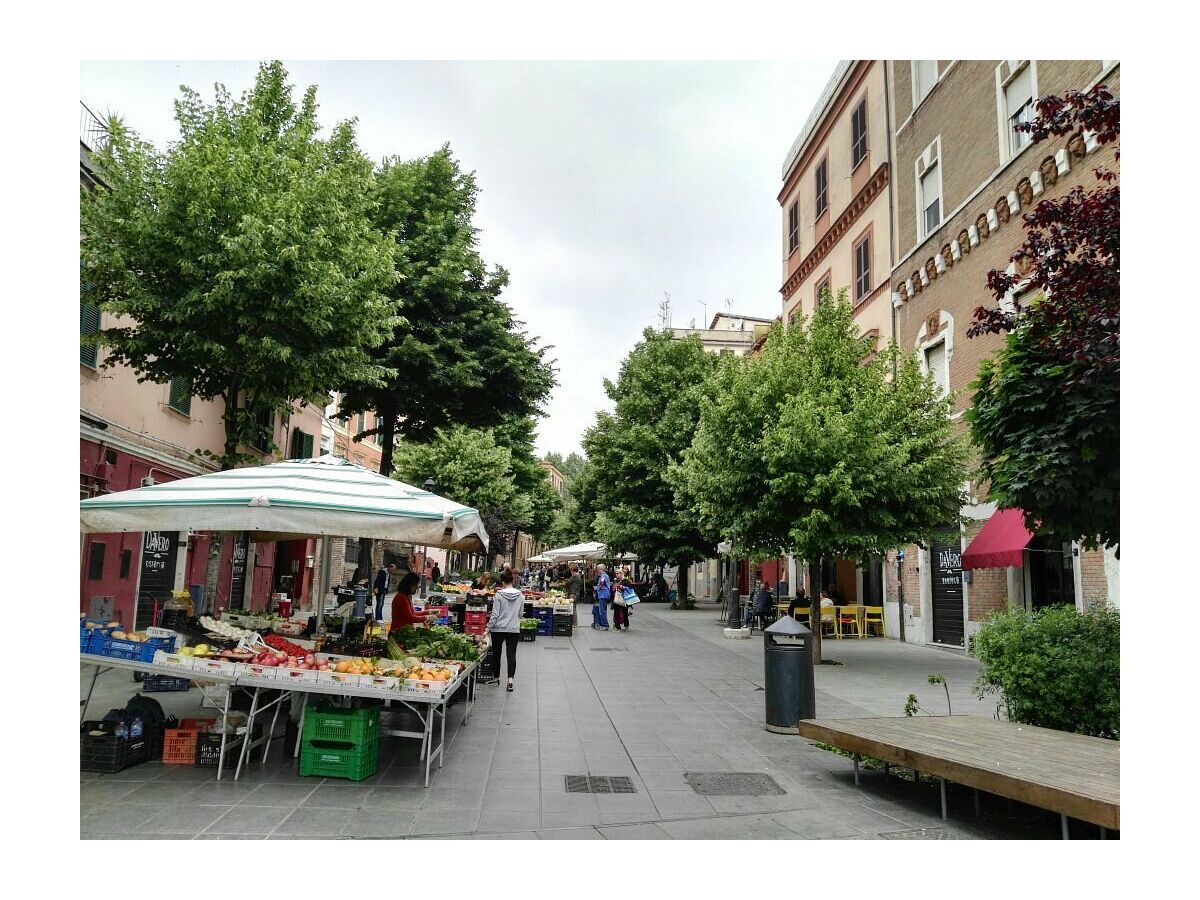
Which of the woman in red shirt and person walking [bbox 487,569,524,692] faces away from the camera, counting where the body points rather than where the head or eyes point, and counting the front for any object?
the person walking

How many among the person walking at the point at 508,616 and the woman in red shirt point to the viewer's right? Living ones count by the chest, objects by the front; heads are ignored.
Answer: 1

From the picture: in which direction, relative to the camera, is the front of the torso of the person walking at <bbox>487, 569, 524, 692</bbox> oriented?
away from the camera

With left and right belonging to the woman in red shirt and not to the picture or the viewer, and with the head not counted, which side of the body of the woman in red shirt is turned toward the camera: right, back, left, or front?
right

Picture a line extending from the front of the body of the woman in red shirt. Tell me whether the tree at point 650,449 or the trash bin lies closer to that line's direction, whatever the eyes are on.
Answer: the trash bin

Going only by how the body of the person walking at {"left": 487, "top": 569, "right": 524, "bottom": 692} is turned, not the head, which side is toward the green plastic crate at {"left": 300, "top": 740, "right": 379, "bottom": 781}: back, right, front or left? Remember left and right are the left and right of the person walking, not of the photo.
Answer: back

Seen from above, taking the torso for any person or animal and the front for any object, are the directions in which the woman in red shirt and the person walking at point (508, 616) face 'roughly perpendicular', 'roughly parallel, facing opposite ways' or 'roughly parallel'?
roughly perpendicular

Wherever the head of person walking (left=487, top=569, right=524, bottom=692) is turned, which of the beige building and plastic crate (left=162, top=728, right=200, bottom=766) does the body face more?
the beige building
